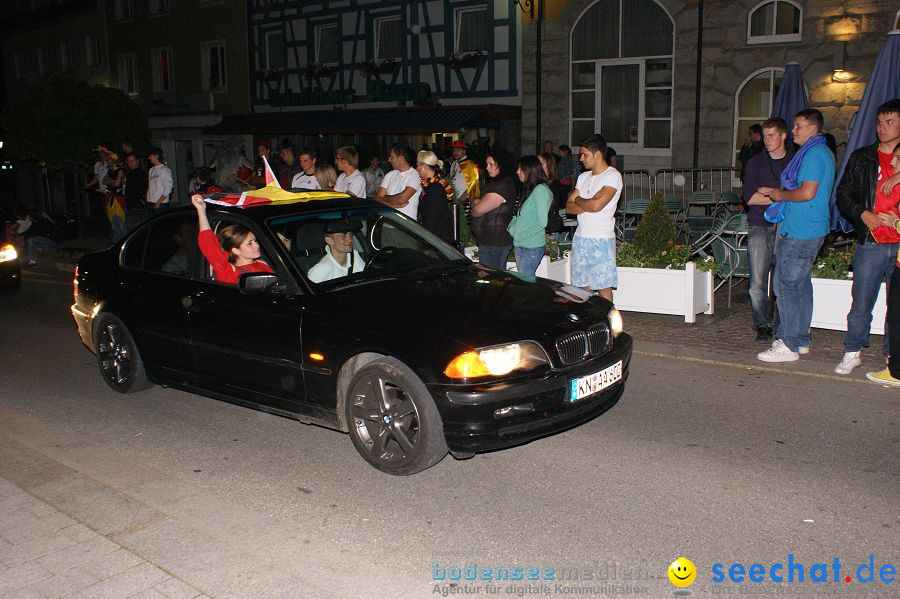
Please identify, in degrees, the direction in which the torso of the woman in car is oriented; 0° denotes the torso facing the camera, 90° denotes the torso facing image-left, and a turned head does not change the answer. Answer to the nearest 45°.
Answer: approximately 315°

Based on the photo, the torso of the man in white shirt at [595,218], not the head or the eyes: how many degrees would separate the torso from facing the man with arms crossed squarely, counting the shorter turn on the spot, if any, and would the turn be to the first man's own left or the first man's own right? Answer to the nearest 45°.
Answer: approximately 135° to the first man's own left

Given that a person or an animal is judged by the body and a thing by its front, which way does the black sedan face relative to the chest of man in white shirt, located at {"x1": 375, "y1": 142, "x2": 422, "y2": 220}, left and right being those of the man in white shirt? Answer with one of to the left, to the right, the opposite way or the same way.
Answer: to the left

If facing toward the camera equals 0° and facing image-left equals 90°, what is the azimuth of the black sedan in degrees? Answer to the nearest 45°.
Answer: approximately 315°

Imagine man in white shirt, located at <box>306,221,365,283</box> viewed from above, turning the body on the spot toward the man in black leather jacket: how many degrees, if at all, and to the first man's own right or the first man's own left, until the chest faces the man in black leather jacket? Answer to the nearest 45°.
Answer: approximately 45° to the first man's own left

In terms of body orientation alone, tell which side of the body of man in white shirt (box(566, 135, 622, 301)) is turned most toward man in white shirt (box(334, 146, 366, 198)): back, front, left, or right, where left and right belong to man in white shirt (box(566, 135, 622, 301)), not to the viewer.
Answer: right

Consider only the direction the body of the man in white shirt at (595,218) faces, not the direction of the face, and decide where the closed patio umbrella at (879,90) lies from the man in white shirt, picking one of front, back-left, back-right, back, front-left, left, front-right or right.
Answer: back-left

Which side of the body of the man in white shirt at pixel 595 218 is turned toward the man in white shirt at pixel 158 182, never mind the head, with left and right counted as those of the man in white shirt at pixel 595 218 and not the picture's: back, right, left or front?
right

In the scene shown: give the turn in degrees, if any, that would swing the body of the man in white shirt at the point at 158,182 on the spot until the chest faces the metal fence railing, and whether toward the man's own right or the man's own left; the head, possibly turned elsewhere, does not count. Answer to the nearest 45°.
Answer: approximately 135° to the man's own left

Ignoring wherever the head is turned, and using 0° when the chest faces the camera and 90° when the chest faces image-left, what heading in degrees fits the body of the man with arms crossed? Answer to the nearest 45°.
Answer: approximately 315°
